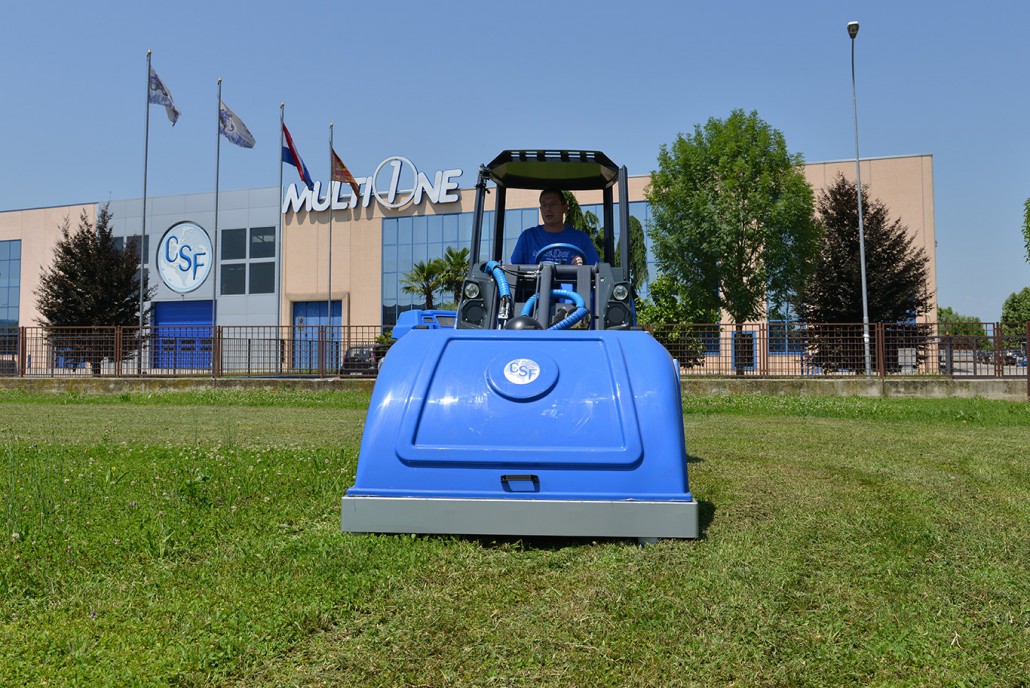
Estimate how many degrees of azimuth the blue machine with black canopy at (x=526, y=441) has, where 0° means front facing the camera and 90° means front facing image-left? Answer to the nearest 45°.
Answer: approximately 0°

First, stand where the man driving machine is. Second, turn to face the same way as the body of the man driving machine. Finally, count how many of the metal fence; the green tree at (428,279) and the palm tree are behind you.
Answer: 3

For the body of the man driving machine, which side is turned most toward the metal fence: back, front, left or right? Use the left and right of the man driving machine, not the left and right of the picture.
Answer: back

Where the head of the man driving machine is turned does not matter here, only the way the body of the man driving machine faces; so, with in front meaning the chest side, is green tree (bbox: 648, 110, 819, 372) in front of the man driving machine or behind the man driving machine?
behind

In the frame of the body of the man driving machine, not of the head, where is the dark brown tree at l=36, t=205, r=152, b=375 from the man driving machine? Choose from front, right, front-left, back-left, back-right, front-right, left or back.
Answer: back-right

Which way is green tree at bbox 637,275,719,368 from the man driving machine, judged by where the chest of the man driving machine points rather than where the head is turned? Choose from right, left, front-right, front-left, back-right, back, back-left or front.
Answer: back

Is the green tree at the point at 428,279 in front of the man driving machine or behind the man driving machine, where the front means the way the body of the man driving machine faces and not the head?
behind

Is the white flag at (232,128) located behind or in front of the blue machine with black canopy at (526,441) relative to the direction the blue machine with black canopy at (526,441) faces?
behind

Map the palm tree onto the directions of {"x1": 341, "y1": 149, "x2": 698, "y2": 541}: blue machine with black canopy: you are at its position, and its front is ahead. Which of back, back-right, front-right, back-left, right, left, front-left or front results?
back

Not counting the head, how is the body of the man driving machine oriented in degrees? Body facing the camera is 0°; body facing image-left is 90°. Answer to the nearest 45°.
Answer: approximately 0°

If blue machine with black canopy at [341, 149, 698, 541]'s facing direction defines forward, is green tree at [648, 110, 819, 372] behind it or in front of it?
behind

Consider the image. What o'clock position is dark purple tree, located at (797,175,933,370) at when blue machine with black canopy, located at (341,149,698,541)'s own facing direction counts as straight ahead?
The dark purple tree is roughly at 7 o'clock from the blue machine with black canopy.
